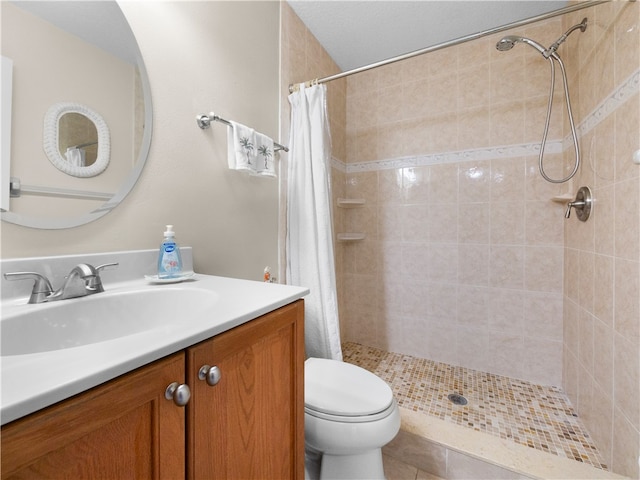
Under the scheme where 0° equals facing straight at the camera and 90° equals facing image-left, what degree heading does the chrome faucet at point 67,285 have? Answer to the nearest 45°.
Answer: approximately 315°

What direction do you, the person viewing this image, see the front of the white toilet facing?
facing the viewer and to the right of the viewer

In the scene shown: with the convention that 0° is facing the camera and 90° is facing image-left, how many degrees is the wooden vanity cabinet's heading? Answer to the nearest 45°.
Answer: approximately 315°

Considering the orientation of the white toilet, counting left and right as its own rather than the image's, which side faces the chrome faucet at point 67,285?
right

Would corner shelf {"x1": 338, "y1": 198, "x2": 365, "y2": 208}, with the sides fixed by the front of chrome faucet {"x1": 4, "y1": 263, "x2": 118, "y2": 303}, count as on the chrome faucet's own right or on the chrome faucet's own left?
on the chrome faucet's own left

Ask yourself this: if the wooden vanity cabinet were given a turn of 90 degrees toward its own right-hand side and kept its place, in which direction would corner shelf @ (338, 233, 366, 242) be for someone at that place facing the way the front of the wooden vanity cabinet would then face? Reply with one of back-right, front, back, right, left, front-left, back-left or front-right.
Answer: back

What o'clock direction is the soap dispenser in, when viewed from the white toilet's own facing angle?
The soap dispenser is roughly at 4 o'clock from the white toilet.

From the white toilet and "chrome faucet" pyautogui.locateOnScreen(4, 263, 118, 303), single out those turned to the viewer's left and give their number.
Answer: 0

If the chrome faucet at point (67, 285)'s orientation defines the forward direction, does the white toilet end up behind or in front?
in front
